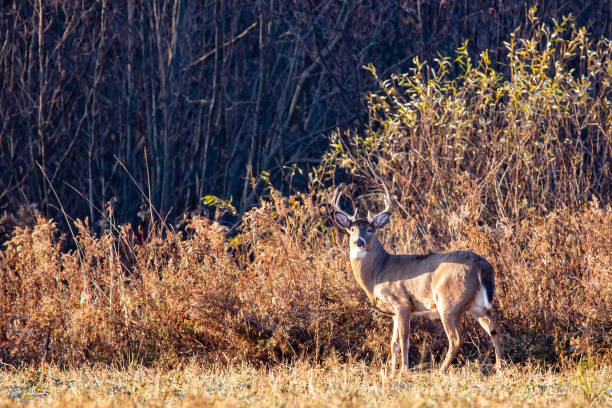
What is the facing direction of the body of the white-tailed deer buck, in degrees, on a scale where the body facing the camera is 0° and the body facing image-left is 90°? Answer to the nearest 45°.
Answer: approximately 90°
